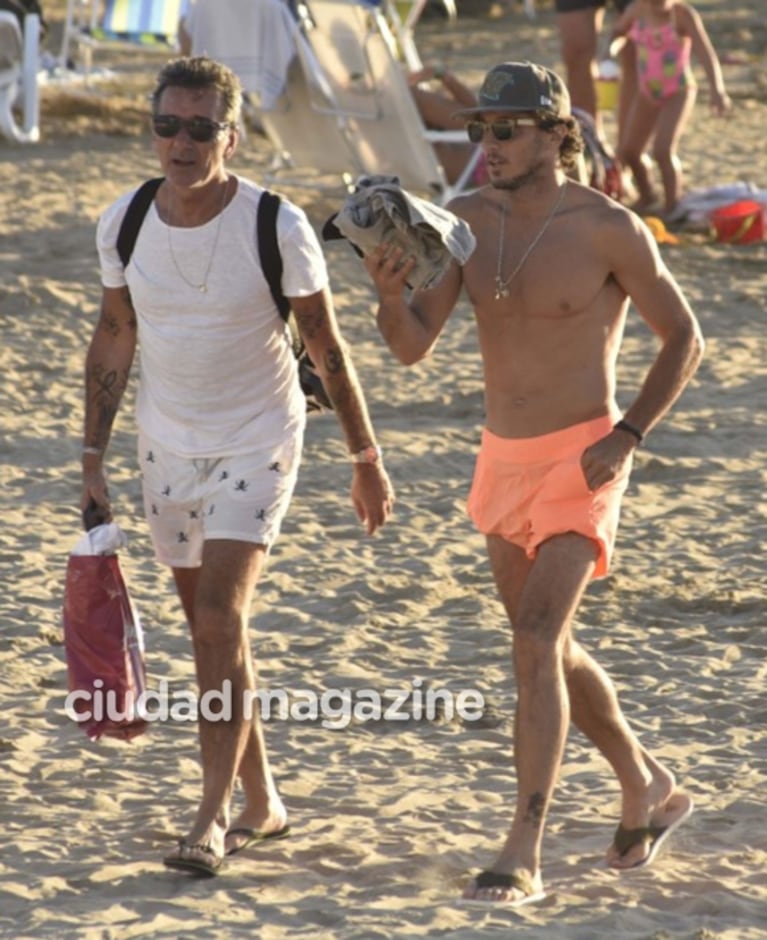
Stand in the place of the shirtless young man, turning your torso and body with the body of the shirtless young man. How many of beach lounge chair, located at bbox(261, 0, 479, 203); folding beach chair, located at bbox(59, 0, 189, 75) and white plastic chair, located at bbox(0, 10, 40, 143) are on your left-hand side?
0

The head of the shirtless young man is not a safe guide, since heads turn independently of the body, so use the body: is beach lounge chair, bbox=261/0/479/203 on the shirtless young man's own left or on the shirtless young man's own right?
on the shirtless young man's own right

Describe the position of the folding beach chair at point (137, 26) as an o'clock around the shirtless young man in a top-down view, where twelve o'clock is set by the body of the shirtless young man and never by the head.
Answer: The folding beach chair is roughly at 4 o'clock from the shirtless young man.

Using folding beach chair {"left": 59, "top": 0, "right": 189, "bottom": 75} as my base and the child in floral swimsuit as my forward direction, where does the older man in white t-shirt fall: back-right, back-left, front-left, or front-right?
front-right

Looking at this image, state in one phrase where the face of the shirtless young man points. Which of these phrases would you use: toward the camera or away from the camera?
toward the camera

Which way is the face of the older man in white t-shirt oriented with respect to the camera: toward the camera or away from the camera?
toward the camera

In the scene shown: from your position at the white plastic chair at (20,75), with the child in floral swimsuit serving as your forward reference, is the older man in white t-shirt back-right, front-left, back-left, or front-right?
front-right

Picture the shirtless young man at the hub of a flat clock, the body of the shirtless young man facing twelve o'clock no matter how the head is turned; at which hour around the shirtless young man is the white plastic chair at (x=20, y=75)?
The white plastic chair is roughly at 4 o'clock from the shirtless young man.

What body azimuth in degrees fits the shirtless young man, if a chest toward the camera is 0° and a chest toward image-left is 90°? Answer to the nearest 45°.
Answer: approximately 45°

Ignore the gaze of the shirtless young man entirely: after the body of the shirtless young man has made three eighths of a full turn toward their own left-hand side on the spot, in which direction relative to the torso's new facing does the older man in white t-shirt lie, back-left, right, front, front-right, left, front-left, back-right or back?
back

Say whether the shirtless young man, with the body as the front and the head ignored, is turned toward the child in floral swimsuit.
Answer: no
